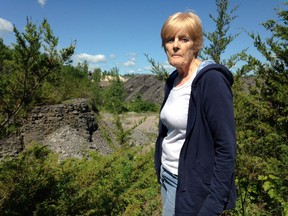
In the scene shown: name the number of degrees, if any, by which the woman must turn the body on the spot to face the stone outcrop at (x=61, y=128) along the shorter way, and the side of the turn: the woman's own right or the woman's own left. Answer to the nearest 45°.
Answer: approximately 90° to the woman's own right

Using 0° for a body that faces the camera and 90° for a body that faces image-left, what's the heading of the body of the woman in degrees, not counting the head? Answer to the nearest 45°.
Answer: approximately 45°

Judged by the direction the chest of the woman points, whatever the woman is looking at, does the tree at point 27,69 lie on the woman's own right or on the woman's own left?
on the woman's own right

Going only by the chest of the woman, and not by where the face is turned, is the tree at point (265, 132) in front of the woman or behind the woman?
behind
